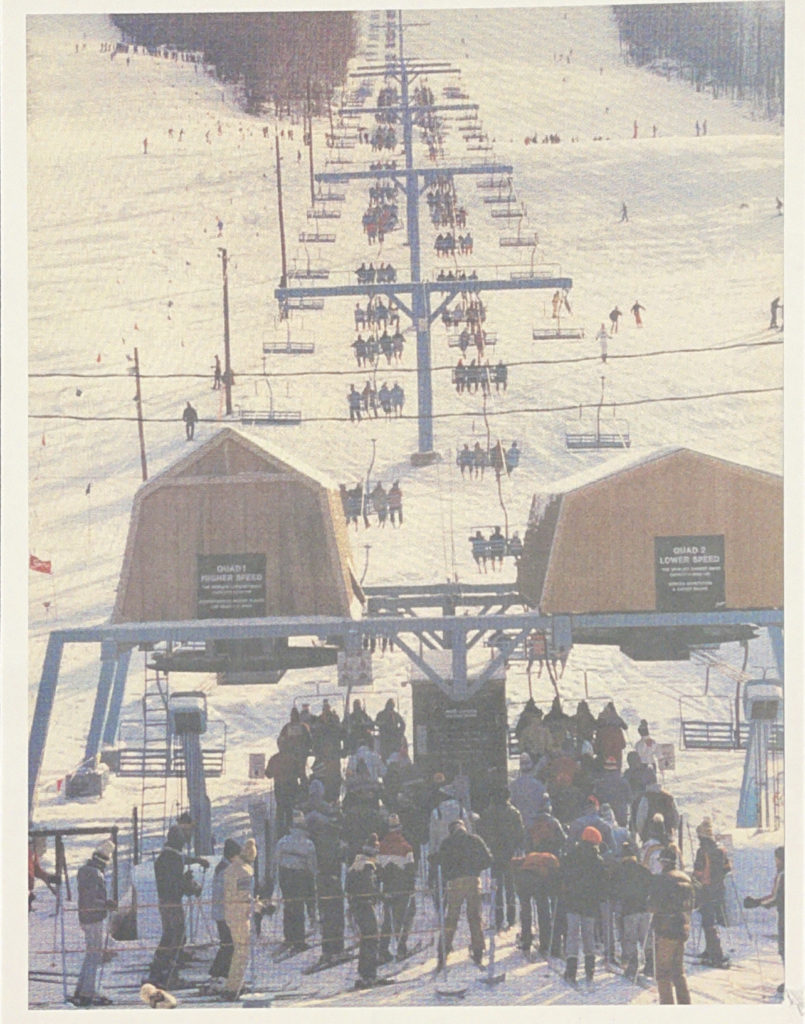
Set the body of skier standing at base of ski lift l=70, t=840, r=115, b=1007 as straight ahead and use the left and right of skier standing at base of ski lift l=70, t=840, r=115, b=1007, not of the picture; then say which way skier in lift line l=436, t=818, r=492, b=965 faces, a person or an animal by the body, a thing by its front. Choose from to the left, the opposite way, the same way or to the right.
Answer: to the left

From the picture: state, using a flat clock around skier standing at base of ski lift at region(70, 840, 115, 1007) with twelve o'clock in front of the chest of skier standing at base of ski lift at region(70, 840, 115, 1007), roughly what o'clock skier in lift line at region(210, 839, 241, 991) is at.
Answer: skier in lift line at region(210, 839, 241, 991) is roughly at 12 o'clock from skier standing at base of ski lift at region(70, 840, 115, 1007).

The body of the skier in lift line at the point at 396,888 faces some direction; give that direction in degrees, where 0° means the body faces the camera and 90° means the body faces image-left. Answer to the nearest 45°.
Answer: approximately 180°

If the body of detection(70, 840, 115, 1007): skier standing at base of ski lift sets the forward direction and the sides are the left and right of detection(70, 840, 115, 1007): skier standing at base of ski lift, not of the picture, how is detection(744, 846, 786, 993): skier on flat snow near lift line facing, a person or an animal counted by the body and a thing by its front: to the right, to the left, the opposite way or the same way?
the opposite way

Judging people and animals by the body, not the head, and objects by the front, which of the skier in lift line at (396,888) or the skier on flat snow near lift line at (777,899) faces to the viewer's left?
the skier on flat snow near lift line at (777,899)

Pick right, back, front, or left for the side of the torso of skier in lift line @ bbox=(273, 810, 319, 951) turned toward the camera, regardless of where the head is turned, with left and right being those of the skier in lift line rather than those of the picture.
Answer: back

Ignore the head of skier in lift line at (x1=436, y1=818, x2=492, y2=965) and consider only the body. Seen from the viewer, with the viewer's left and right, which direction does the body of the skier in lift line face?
facing away from the viewer

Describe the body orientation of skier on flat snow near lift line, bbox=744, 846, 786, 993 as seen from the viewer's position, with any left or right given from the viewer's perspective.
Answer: facing to the left of the viewer

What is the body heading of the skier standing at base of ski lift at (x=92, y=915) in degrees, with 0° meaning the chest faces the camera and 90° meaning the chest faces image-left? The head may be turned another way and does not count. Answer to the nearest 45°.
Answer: approximately 270°

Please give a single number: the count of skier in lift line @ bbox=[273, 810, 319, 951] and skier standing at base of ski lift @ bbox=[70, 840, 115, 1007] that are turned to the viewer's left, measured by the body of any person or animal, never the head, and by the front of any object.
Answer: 0

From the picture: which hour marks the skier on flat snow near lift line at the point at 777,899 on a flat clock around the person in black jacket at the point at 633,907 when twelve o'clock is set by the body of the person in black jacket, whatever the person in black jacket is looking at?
The skier on flat snow near lift line is roughly at 2 o'clock from the person in black jacket.

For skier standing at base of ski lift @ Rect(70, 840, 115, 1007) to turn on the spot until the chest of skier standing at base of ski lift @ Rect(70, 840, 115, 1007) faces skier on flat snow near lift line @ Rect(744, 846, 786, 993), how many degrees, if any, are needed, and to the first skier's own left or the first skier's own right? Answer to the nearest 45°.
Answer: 0° — they already face them

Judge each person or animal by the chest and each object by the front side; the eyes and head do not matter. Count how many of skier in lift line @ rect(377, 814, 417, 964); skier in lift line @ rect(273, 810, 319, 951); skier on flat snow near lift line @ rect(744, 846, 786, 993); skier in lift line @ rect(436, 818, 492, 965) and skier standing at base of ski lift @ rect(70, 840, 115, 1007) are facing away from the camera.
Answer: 3

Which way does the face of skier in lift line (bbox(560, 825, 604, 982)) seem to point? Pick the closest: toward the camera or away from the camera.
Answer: away from the camera
